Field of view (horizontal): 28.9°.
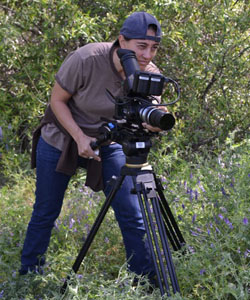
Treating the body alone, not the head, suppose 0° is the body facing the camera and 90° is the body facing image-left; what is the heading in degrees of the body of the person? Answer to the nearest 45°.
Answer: approximately 315°

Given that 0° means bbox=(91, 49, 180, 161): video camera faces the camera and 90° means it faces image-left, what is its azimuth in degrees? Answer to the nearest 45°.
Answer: approximately 315°

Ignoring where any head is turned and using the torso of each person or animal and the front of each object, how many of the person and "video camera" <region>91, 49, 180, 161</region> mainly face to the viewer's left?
0
